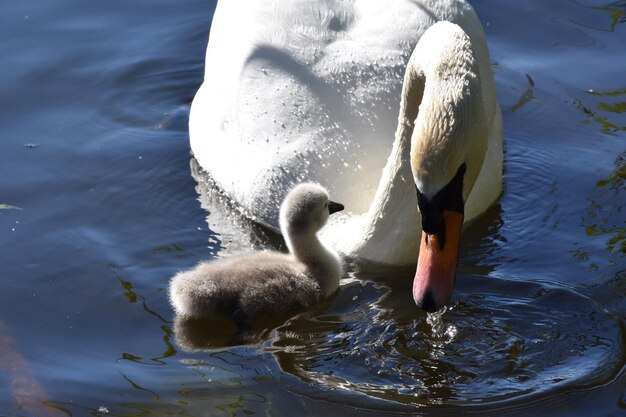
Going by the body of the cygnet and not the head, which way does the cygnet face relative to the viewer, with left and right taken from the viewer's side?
facing to the right of the viewer

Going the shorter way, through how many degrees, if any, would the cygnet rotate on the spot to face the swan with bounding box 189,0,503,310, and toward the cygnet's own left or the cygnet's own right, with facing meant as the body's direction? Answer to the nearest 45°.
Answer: approximately 90° to the cygnet's own left
